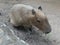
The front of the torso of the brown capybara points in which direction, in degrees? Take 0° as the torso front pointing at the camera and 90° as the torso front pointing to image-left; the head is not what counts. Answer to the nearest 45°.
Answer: approximately 315°
